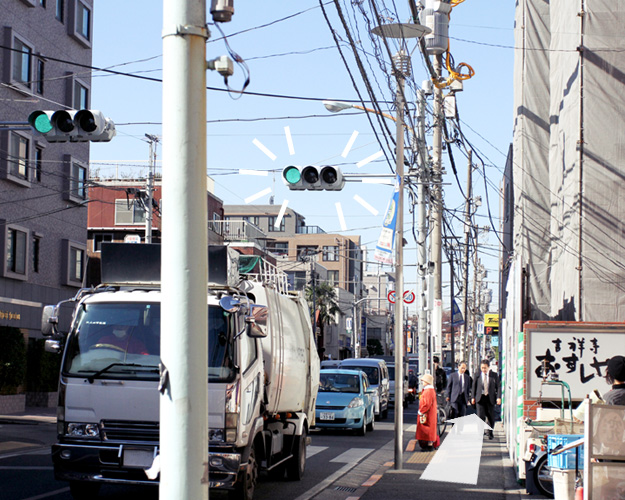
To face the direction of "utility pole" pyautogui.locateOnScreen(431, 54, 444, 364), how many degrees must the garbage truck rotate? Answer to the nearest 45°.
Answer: approximately 135° to its left

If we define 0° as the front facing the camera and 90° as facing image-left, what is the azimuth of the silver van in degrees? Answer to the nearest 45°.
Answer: approximately 0°

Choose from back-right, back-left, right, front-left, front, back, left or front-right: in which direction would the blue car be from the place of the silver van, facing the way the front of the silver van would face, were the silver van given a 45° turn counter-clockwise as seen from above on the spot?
front-right

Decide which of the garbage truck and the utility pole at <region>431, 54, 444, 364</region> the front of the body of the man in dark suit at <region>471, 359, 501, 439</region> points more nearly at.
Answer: the garbage truck

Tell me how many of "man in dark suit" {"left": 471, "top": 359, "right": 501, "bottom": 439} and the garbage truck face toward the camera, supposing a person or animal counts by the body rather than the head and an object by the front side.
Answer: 2

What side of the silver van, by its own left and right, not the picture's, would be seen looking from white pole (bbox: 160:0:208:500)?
front

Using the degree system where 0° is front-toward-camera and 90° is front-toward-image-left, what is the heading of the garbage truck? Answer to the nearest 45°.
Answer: approximately 0°

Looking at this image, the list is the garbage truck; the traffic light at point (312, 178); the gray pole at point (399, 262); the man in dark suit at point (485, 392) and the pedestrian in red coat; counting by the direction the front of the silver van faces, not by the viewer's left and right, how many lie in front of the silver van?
5

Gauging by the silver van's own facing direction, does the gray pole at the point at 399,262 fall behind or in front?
in front

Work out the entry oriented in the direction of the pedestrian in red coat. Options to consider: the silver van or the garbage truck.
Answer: the silver van
